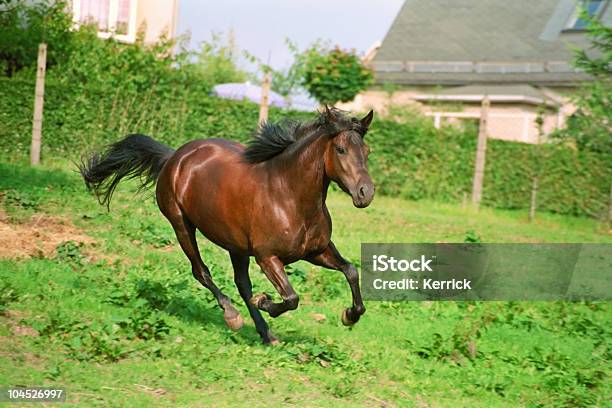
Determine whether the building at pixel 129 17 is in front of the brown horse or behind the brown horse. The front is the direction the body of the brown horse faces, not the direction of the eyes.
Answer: behind

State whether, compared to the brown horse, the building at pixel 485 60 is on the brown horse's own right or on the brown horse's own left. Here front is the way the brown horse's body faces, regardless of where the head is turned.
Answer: on the brown horse's own left

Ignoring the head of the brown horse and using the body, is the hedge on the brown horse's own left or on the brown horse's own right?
on the brown horse's own left

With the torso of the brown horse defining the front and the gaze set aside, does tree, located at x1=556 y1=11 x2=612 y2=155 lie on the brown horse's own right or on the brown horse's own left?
on the brown horse's own left

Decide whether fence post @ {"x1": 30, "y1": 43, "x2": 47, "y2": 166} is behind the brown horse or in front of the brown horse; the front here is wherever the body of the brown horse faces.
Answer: behind

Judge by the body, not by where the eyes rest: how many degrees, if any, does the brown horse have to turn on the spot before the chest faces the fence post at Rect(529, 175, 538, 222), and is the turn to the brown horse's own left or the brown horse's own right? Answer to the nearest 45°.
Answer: approximately 90° to the brown horse's own left

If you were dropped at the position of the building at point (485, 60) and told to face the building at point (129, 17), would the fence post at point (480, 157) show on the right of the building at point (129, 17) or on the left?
left

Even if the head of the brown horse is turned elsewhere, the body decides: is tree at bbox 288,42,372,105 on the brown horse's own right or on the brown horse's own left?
on the brown horse's own left

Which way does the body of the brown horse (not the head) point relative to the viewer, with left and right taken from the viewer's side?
facing the viewer and to the right of the viewer
